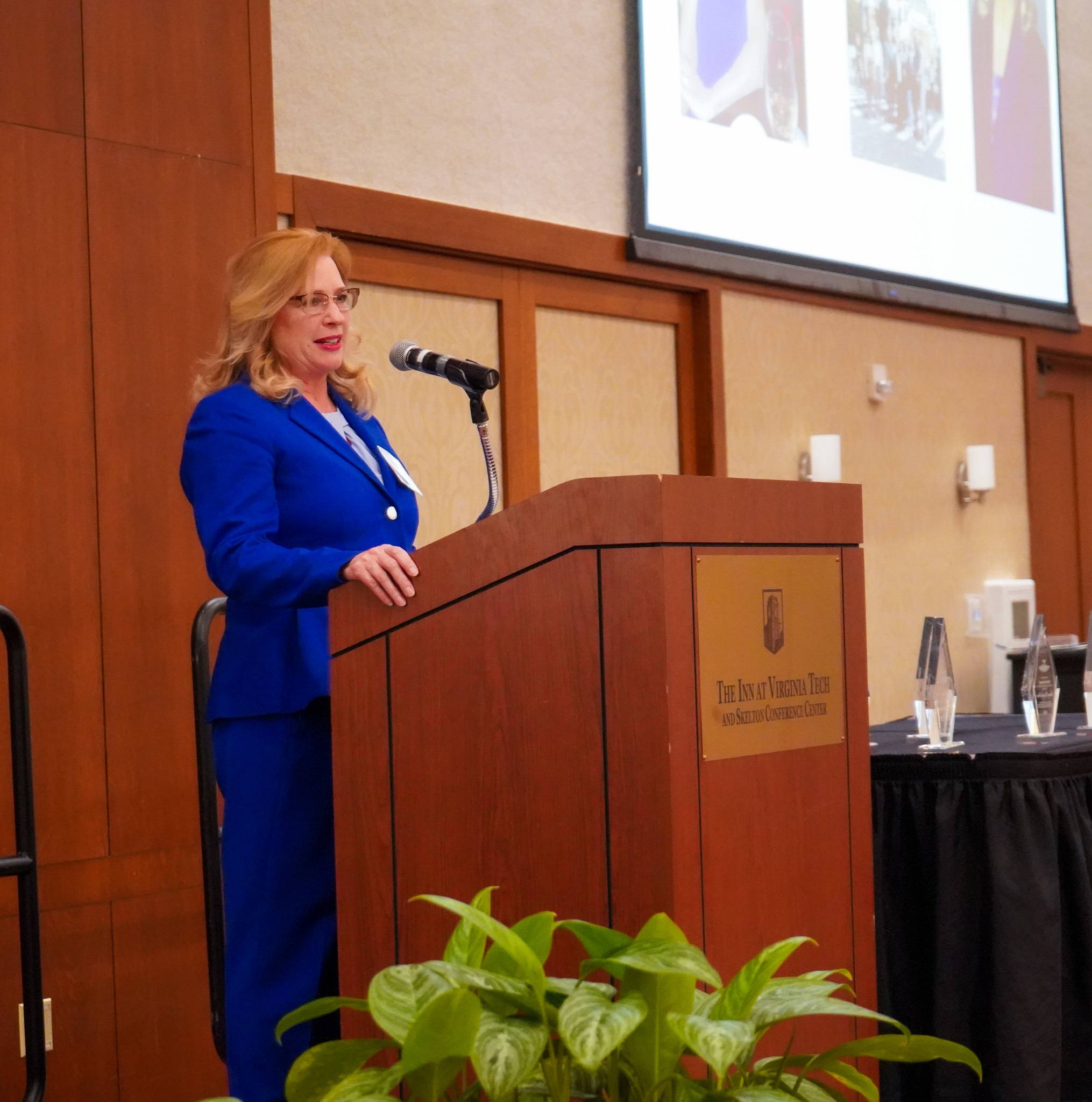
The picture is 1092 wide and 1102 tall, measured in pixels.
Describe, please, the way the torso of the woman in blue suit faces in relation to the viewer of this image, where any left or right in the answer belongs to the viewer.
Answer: facing the viewer and to the right of the viewer

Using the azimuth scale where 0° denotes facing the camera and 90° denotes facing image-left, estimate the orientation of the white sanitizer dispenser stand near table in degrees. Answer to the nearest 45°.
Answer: approximately 315°

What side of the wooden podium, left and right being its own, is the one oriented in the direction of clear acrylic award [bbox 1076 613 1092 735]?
left

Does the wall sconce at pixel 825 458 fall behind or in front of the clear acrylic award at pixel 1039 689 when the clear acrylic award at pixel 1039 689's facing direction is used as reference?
behind

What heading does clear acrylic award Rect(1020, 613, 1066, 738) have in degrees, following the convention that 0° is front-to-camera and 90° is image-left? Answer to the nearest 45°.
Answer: approximately 315°

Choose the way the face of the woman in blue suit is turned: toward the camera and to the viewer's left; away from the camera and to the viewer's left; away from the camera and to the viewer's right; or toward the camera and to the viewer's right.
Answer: toward the camera and to the viewer's right

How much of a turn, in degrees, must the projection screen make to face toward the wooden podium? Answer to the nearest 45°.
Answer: approximately 45° to its right

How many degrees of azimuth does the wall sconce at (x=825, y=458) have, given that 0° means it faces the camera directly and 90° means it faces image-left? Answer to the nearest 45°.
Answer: approximately 315°

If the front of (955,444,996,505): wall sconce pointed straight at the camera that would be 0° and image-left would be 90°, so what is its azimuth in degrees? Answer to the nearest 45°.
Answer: approximately 315°
